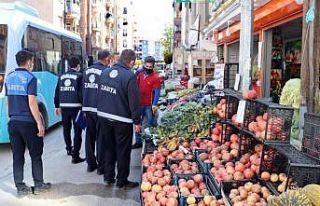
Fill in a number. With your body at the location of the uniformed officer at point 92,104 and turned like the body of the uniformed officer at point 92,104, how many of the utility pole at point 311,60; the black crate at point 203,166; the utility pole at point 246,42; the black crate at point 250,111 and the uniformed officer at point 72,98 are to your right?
4

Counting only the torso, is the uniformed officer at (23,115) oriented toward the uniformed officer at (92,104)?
yes

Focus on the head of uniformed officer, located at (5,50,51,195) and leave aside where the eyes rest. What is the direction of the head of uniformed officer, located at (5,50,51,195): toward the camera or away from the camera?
away from the camera

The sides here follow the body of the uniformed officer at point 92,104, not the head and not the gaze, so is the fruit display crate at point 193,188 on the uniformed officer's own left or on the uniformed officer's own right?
on the uniformed officer's own right

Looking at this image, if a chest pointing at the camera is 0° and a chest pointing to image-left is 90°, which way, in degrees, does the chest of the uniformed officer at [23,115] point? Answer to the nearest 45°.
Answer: approximately 225°

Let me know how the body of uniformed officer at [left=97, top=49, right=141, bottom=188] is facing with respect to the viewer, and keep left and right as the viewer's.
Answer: facing away from the viewer and to the right of the viewer

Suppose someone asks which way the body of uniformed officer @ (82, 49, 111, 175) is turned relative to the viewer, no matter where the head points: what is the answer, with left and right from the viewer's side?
facing away from the viewer and to the right of the viewer

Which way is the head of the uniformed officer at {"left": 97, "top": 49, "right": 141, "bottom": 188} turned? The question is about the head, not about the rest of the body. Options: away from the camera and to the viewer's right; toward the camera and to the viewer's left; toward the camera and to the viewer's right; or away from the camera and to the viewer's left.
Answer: away from the camera and to the viewer's right

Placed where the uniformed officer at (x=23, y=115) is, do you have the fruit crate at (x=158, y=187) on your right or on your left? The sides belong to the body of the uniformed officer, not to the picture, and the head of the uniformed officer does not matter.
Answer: on your right

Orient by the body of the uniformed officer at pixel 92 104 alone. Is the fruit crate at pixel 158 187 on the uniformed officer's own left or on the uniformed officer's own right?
on the uniformed officer's own right
